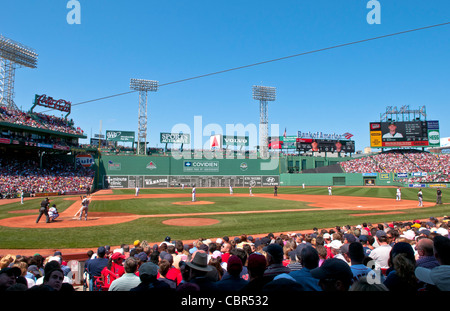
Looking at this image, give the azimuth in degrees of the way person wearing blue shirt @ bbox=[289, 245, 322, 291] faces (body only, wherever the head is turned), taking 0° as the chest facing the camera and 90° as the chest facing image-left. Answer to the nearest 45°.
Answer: approximately 135°

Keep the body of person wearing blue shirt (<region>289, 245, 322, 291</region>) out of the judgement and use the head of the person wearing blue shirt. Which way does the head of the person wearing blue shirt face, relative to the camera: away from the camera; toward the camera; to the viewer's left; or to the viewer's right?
away from the camera

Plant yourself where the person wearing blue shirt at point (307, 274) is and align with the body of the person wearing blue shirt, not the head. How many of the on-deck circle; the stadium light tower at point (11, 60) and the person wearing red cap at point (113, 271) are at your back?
0

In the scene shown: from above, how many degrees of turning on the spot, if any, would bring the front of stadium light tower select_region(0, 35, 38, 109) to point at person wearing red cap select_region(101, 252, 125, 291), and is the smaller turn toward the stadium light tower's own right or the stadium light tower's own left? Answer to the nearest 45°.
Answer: approximately 45° to the stadium light tower's own right

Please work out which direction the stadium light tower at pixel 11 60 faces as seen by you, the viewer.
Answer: facing the viewer and to the right of the viewer
